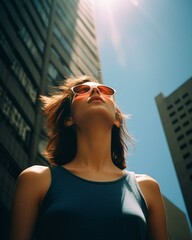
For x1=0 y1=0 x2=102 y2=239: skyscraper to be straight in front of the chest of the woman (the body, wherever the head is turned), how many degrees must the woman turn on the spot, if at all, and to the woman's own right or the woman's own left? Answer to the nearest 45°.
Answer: approximately 180°

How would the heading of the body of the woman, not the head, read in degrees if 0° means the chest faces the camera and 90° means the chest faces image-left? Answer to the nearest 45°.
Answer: approximately 0°
